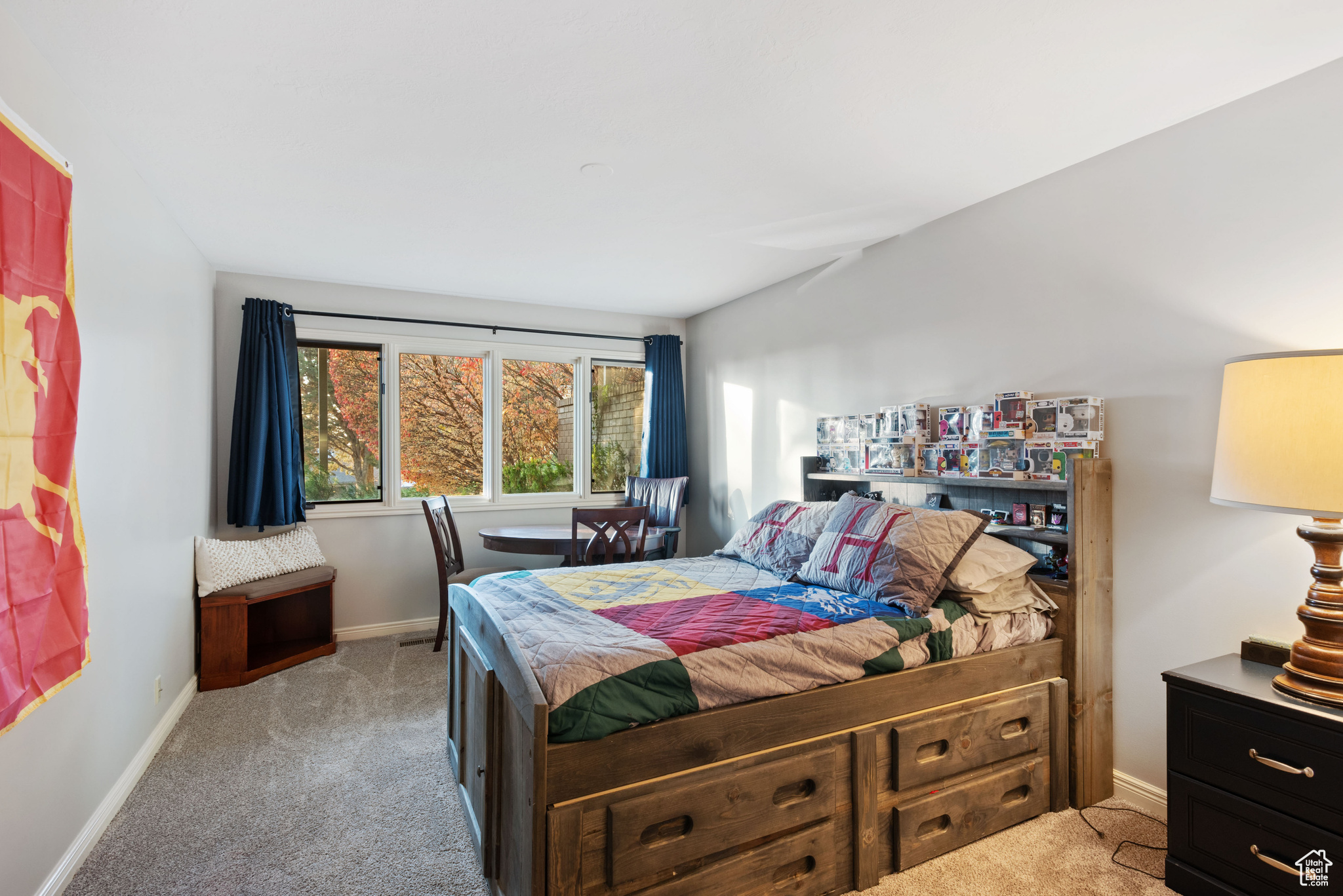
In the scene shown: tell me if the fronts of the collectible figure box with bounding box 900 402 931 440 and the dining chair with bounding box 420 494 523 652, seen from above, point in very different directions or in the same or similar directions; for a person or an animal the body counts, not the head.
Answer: very different directions

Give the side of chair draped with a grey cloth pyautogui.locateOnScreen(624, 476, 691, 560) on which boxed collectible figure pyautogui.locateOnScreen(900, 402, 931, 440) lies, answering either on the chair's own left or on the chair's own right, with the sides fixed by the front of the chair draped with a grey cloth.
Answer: on the chair's own left

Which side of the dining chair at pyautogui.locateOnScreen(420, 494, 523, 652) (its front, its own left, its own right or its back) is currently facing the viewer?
right

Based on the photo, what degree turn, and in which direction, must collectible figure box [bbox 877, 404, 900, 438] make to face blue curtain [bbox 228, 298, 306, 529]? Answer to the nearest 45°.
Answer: approximately 45° to its right

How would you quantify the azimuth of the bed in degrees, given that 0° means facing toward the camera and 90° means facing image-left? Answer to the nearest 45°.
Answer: approximately 45°

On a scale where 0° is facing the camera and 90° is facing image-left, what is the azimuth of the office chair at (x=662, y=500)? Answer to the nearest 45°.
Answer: approximately 45°
